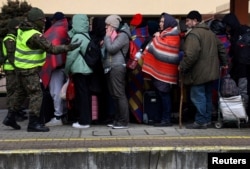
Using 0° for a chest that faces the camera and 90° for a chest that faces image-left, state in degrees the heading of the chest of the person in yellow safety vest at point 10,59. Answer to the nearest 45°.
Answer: approximately 270°

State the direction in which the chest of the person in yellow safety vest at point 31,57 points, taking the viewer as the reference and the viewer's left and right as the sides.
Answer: facing to the right of the viewer

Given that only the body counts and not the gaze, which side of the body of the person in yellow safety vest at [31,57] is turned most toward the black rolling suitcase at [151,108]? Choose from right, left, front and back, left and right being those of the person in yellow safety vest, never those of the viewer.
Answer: front

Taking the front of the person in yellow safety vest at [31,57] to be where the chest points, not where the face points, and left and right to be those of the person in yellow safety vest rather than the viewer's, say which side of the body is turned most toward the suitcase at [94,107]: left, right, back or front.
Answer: front
